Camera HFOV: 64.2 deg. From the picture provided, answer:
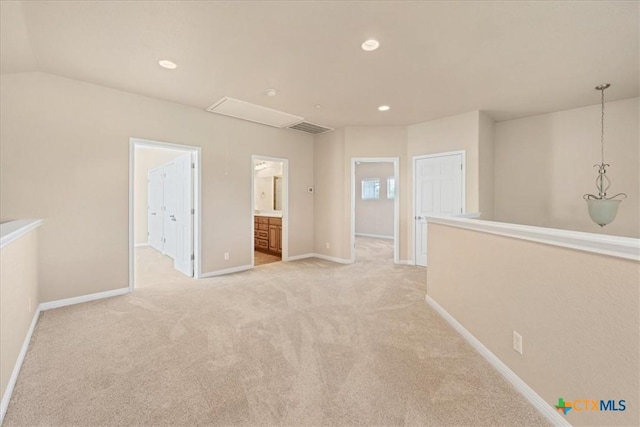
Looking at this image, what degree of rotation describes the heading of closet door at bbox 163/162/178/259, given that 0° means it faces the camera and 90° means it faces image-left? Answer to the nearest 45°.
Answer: approximately 45°

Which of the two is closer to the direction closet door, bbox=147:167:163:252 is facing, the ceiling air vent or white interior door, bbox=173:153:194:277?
the white interior door

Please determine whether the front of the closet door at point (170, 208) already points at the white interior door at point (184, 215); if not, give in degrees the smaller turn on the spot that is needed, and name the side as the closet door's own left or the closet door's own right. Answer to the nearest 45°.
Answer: approximately 45° to the closet door's own left

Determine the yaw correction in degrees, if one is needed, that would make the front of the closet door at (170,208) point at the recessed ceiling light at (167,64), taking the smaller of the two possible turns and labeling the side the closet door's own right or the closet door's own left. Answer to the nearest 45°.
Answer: approximately 45° to the closet door's own left

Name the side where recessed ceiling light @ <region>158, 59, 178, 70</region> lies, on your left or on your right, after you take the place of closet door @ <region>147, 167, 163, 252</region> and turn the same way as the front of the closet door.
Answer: on your left

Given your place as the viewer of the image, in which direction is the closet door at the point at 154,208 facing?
facing the viewer and to the left of the viewer

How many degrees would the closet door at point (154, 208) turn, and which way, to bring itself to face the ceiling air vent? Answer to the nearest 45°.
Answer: approximately 90° to its left

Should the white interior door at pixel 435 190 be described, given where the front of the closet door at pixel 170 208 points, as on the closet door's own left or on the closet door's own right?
on the closet door's own left
